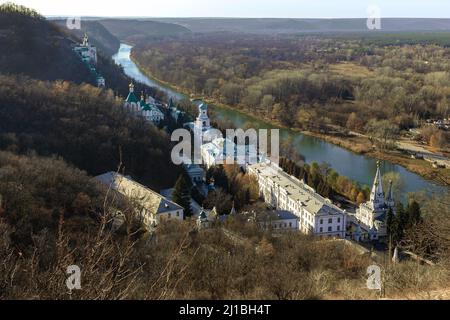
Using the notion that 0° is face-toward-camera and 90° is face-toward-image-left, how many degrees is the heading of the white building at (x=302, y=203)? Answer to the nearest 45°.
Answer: approximately 45°

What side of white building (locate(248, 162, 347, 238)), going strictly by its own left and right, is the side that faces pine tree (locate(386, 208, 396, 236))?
left

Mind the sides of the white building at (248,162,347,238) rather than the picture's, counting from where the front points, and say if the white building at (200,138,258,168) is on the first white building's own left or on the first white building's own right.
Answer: on the first white building's own right

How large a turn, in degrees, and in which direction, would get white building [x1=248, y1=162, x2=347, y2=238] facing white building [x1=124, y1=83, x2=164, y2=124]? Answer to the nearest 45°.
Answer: approximately 90° to its right

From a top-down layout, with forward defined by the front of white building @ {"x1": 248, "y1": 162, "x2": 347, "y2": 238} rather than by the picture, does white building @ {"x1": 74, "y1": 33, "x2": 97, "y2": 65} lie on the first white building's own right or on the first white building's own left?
on the first white building's own right

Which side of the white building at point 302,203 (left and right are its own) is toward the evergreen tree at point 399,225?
left
